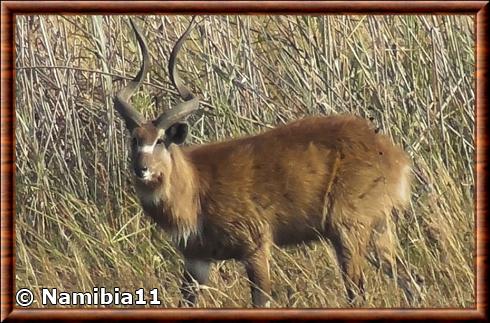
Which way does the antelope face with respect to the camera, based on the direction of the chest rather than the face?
to the viewer's left
